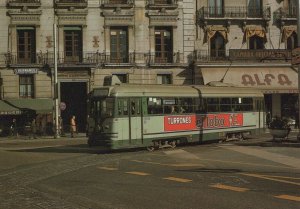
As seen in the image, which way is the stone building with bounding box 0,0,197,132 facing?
toward the camera

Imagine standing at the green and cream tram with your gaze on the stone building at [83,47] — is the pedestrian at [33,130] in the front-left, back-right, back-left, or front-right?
front-left

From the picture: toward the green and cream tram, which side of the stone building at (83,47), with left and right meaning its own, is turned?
front

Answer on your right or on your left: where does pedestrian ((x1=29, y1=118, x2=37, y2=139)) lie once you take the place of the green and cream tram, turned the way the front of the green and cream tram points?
on your right

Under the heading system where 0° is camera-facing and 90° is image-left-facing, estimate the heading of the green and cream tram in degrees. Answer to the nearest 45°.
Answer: approximately 45°

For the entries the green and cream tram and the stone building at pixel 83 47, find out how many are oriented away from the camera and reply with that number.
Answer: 0

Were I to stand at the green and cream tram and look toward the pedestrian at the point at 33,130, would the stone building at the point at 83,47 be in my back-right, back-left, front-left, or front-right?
front-right
